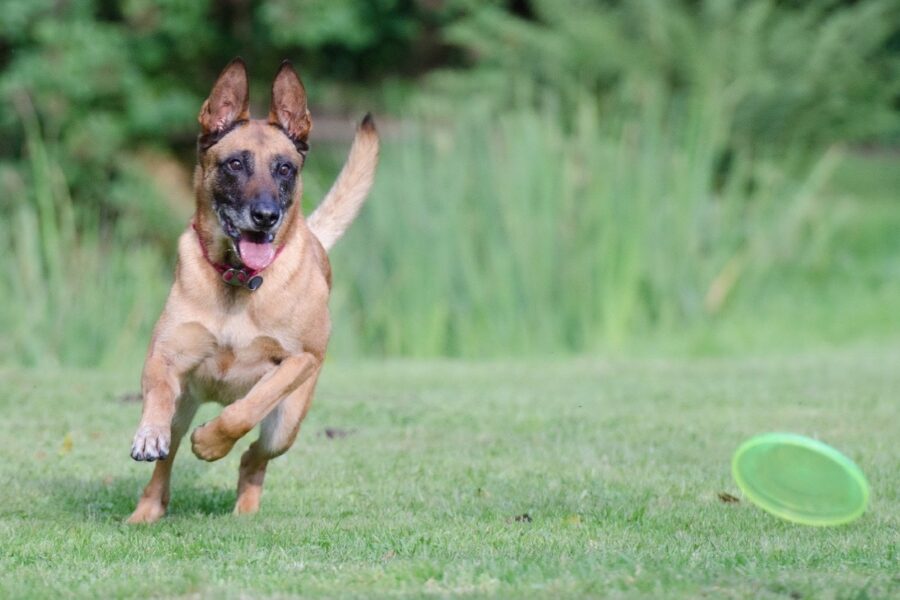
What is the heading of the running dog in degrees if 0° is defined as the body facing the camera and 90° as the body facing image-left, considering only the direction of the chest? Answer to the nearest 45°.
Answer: approximately 0°

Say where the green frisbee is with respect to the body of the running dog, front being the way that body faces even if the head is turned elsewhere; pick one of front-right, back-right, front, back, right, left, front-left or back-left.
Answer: left
